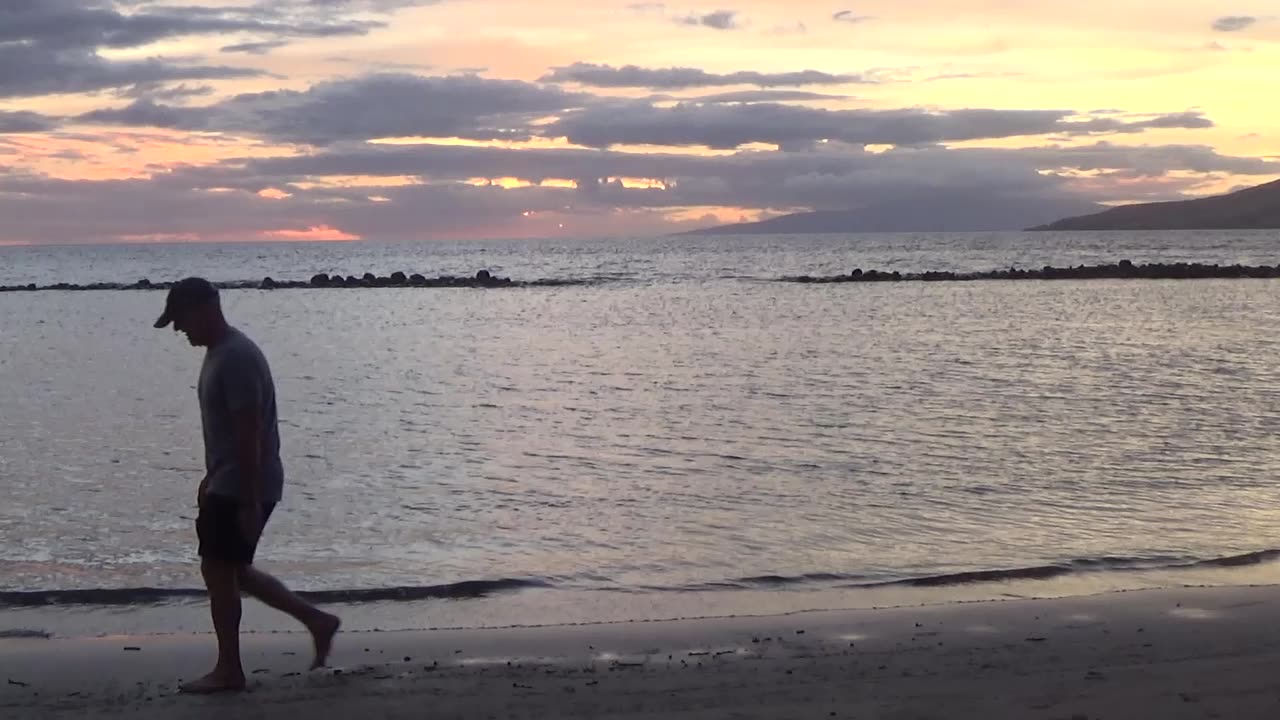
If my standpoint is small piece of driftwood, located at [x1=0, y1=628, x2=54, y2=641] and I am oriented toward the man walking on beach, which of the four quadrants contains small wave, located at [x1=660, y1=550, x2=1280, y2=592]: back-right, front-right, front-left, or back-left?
front-left

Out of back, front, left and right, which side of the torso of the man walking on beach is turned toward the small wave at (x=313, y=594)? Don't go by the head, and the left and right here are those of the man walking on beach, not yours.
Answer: right

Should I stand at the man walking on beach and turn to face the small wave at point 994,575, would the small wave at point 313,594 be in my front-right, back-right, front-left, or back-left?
front-left

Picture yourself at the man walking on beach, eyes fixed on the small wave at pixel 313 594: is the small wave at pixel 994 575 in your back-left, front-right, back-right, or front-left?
front-right

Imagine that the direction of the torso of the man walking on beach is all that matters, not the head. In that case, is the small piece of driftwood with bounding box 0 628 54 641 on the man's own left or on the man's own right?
on the man's own right

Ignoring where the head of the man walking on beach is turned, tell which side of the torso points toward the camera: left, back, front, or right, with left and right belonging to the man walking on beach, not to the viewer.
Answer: left

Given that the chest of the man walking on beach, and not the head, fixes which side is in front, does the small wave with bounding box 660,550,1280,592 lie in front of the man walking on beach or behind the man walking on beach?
behind

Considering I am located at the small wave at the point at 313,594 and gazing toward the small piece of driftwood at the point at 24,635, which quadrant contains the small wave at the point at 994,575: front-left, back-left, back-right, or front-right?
back-left

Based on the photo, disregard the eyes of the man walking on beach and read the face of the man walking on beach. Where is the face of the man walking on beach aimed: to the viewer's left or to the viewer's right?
to the viewer's left
